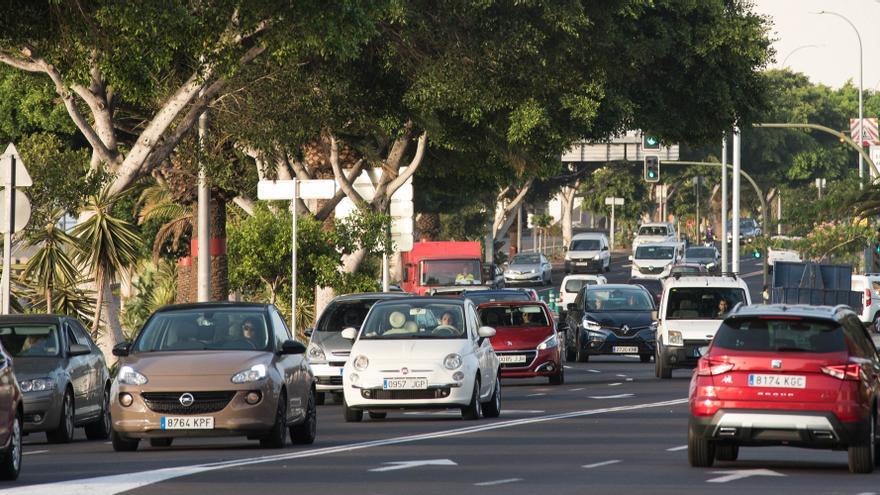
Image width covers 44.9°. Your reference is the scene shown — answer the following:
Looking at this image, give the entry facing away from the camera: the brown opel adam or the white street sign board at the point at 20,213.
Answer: the white street sign board

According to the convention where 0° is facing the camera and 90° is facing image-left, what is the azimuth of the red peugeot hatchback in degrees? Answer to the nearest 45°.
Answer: approximately 0°

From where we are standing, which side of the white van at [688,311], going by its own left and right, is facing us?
front

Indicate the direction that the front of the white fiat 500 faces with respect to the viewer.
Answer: facing the viewer

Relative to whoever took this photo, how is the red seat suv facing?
facing away from the viewer

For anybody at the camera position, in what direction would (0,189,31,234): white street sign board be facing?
facing away from the viewer

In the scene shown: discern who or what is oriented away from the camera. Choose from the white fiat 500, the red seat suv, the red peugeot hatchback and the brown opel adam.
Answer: the red seat suv

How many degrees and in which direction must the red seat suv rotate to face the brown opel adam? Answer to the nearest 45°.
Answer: approximately 90° to its left

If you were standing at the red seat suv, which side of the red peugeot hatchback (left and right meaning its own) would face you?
front

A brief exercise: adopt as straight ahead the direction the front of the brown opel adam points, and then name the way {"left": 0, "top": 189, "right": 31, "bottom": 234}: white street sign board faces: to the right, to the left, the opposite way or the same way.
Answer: the opposite way

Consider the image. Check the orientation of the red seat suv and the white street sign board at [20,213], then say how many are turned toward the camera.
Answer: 0

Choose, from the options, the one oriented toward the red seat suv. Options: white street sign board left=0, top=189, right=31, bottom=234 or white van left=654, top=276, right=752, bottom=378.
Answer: the white van

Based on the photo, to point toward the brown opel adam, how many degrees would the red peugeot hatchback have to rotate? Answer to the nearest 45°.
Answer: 0° — it already faces it
